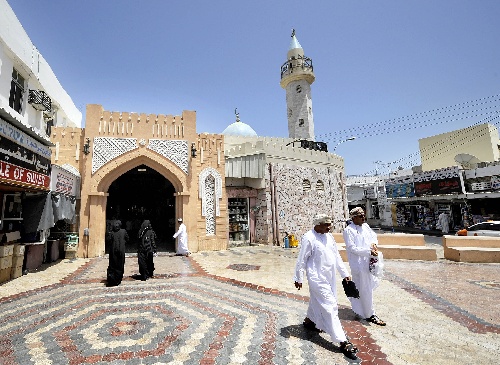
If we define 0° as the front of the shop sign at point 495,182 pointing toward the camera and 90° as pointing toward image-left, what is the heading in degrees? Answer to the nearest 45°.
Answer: approximately 0°

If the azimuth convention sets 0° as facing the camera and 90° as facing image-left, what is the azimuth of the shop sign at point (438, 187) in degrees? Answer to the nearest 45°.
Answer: approximately 0°

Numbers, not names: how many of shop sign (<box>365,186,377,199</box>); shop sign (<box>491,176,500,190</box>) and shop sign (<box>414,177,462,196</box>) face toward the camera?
3

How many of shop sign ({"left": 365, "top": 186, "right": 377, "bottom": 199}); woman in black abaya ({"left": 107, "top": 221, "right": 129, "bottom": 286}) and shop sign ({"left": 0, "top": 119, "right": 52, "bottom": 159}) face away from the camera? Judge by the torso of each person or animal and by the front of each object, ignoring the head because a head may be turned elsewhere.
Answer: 1

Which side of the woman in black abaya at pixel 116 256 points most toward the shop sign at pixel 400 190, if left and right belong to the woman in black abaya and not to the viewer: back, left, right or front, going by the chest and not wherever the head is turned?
right

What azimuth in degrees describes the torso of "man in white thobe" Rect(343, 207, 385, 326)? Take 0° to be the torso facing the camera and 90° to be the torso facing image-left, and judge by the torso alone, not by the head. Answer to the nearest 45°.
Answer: approximately 315°

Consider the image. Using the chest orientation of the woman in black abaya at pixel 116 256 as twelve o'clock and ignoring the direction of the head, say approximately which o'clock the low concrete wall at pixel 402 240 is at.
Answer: The low concrete wall is roughly at 3 o'clock from the woman in black abaya.

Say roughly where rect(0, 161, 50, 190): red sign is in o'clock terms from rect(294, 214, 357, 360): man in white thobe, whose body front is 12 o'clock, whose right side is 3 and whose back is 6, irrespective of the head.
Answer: The red sign is roughly at 5 o'clock from the man in white thobe.

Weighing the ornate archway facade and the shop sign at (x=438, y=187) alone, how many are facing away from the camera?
0

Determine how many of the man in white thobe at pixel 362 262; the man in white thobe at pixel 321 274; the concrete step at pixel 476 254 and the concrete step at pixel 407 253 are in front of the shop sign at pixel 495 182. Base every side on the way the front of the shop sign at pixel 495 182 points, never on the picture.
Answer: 4

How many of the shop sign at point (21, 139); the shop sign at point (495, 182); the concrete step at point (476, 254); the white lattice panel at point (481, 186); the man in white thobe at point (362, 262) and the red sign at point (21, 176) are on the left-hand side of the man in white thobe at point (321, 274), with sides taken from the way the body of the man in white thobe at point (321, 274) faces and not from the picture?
4

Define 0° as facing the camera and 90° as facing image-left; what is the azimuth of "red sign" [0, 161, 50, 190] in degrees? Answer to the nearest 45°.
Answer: approximately 315°

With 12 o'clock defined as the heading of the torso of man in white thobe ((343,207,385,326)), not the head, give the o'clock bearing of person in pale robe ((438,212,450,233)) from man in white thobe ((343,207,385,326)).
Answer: person in pale robe ((438,212,450,233)) is roughly at 8 o'clock from man in white thobe ((343,207,385,326)).
